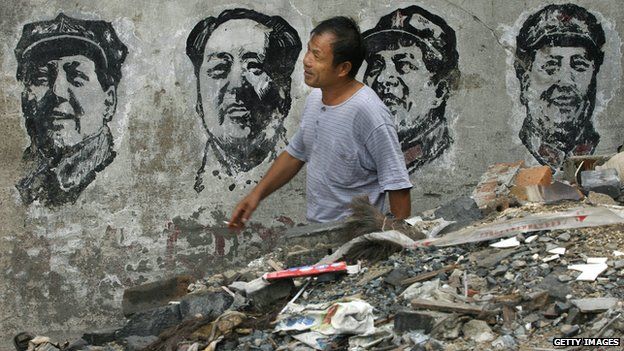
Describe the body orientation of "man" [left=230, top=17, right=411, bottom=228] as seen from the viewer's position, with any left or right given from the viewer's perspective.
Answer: facing the viewer and to the left of the viewer

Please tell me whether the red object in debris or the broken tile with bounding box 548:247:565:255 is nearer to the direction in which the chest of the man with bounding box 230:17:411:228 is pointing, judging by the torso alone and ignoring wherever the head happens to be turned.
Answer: the red object in debris

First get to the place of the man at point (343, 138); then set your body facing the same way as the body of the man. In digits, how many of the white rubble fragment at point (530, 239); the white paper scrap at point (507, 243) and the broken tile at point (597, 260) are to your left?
3

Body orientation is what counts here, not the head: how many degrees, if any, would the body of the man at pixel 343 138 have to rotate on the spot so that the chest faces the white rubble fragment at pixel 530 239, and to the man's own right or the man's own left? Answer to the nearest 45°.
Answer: approximately 90° to the man's own left

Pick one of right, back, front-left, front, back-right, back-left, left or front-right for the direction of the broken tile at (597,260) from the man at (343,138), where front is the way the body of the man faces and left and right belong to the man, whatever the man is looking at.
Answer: left

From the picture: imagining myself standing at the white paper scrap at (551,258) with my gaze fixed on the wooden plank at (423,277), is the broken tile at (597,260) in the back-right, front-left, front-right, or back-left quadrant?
back-left

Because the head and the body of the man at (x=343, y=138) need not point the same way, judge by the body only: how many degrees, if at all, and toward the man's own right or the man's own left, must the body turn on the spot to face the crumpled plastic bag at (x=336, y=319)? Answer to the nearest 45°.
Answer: approximately 45° to the man's own left

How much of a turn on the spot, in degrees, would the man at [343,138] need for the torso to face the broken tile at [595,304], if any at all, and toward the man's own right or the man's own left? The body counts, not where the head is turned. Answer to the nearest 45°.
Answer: approximately 90° to the man's own left

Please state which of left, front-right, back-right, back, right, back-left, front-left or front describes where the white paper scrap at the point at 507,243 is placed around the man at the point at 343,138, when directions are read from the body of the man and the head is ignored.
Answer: left

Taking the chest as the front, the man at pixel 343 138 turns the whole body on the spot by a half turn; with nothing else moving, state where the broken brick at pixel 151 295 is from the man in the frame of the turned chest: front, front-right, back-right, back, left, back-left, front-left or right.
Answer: back-left
